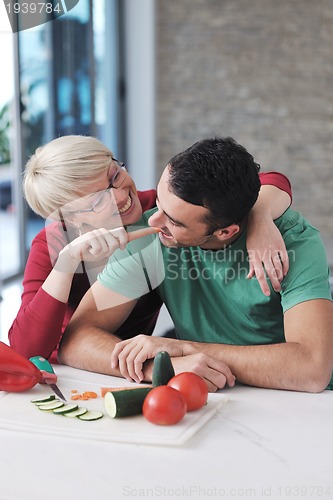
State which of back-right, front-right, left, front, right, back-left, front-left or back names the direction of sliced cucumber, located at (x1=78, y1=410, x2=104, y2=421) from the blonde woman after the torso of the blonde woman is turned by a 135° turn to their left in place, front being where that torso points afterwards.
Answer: back

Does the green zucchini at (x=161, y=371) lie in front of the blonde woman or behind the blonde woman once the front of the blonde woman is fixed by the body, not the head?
in front

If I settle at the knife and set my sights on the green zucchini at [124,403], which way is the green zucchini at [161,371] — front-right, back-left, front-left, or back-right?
front-left

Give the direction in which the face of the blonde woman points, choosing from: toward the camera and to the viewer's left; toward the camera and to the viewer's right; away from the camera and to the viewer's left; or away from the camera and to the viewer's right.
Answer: toward the camera and to the viewer's right

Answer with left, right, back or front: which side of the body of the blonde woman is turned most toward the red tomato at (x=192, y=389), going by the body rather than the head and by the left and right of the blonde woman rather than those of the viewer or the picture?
front

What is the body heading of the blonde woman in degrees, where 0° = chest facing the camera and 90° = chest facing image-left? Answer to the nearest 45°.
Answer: approximately 315°

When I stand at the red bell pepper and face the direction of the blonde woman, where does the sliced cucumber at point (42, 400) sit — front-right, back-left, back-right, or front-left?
back-right

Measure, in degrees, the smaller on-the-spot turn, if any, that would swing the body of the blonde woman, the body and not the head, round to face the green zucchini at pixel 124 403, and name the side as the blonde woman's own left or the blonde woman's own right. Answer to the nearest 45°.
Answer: approximately 45° to the blonde woman's own right
